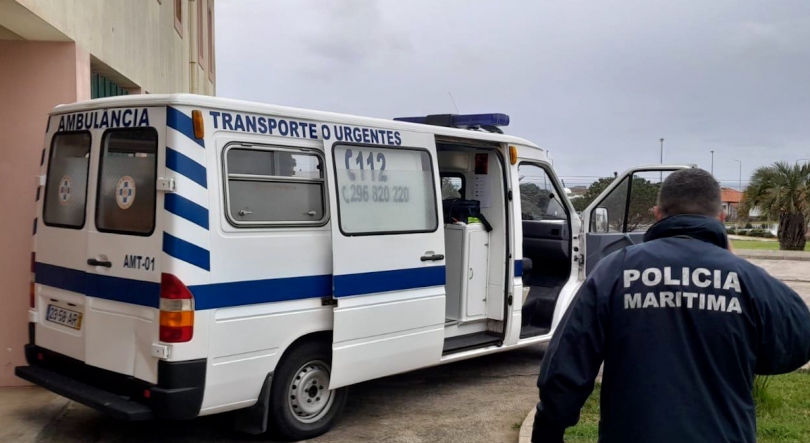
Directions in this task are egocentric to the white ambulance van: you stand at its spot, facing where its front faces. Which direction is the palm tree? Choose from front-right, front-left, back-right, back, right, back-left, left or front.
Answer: front

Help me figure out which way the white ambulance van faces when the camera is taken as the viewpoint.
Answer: facing away from the viewer and to the right of the viewer

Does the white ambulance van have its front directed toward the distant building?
yes

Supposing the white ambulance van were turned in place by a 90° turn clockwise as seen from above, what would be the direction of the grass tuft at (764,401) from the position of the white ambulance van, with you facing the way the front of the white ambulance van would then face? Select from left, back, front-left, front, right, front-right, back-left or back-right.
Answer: front-left
